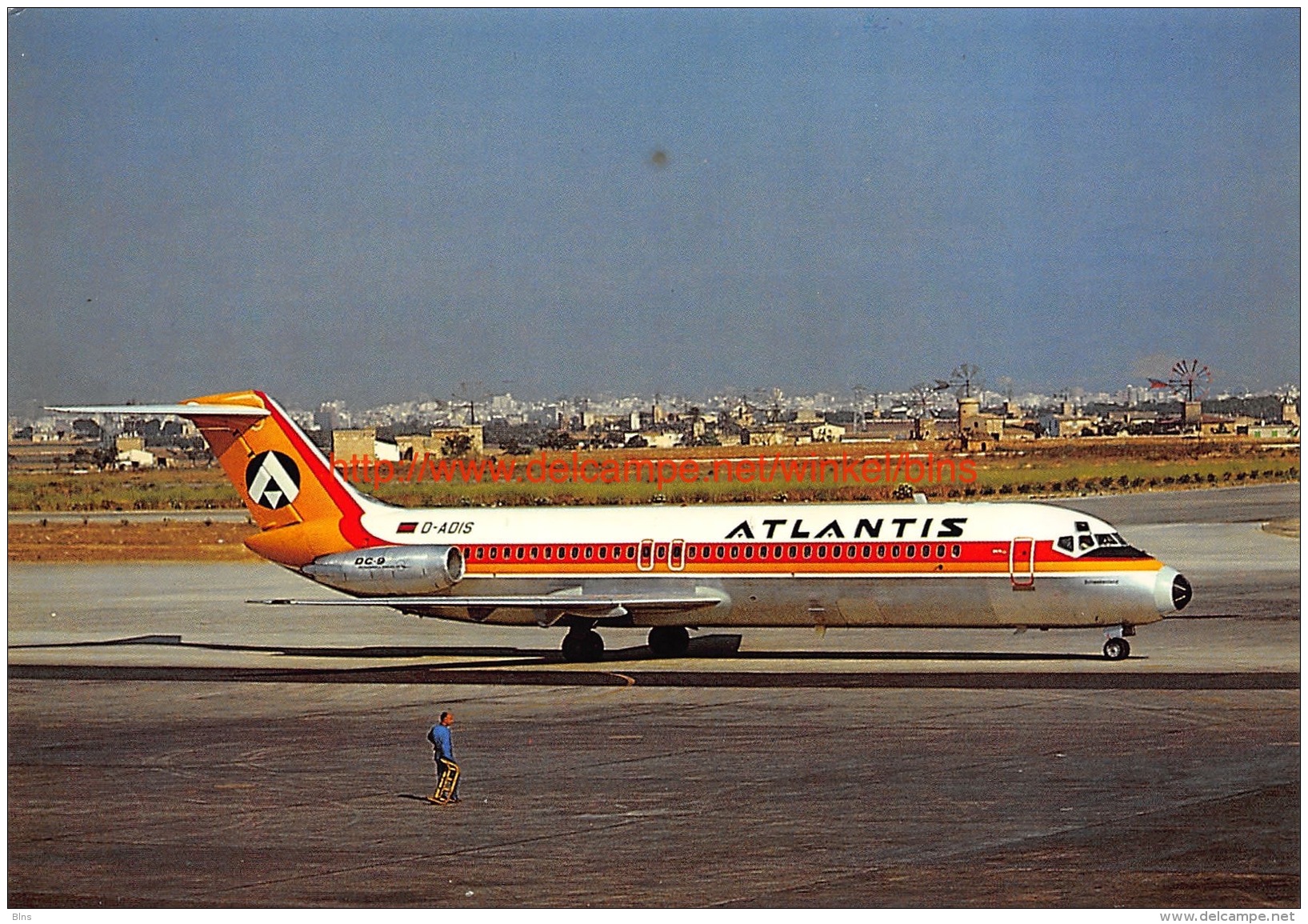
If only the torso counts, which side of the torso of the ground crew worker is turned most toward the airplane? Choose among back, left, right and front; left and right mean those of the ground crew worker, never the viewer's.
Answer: left

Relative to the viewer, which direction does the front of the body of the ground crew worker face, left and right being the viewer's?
facing to the right of the viewer
